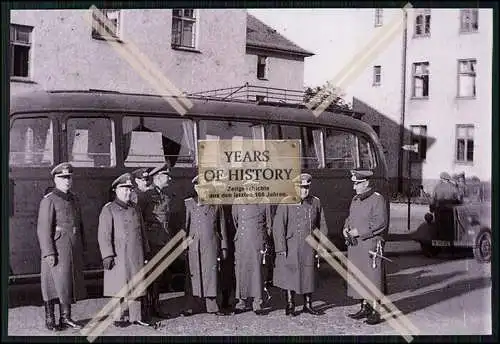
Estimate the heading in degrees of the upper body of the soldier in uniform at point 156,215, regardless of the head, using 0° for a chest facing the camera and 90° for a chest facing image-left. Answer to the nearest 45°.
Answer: approximately 315°

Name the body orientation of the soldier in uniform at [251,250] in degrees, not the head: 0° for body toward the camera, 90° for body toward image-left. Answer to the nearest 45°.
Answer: approximately 0°

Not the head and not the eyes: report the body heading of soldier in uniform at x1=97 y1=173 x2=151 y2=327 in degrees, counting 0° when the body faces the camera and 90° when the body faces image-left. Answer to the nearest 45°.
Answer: approximately 315°

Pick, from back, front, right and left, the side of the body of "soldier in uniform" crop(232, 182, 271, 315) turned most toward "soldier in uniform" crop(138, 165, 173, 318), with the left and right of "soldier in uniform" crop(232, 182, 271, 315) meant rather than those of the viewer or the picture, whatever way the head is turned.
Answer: right

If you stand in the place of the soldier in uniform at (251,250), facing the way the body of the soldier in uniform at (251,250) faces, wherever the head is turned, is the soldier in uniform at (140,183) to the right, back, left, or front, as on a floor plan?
right

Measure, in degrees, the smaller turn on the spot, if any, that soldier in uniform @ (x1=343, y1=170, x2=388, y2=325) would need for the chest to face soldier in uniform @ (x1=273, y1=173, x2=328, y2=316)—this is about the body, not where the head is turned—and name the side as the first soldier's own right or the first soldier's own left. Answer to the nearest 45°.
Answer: approximately 45° to the first soldier's own right

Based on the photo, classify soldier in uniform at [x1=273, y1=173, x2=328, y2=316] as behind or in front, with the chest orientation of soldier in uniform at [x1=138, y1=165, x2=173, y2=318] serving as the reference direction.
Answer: in front

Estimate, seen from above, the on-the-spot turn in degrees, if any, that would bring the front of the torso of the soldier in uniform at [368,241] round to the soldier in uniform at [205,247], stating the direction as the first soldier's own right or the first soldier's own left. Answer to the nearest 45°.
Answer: approximately 45° to the first soldier's own right

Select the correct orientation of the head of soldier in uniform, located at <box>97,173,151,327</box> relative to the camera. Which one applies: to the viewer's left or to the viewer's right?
to the viewer's right
